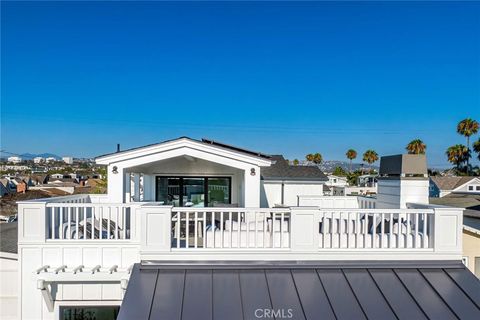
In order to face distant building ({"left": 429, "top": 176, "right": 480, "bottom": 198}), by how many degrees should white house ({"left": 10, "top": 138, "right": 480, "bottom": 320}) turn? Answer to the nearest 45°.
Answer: approximately 135° to its left

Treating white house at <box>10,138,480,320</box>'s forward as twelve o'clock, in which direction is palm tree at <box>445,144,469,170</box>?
The palm tree is roughly at 7 o'clock from the white house.

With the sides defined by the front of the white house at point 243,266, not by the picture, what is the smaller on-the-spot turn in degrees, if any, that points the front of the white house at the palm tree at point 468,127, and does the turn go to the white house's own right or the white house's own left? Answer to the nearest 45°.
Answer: approximately 135° to the white house's own left

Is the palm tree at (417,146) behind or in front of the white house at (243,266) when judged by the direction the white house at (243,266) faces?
behind

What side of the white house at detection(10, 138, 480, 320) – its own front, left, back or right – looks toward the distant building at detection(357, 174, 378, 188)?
back

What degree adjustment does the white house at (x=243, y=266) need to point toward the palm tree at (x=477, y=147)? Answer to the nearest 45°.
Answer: approximately 135° to its left

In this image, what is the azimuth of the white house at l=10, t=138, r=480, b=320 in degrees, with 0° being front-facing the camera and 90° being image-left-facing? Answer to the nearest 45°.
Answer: approximately 0°
